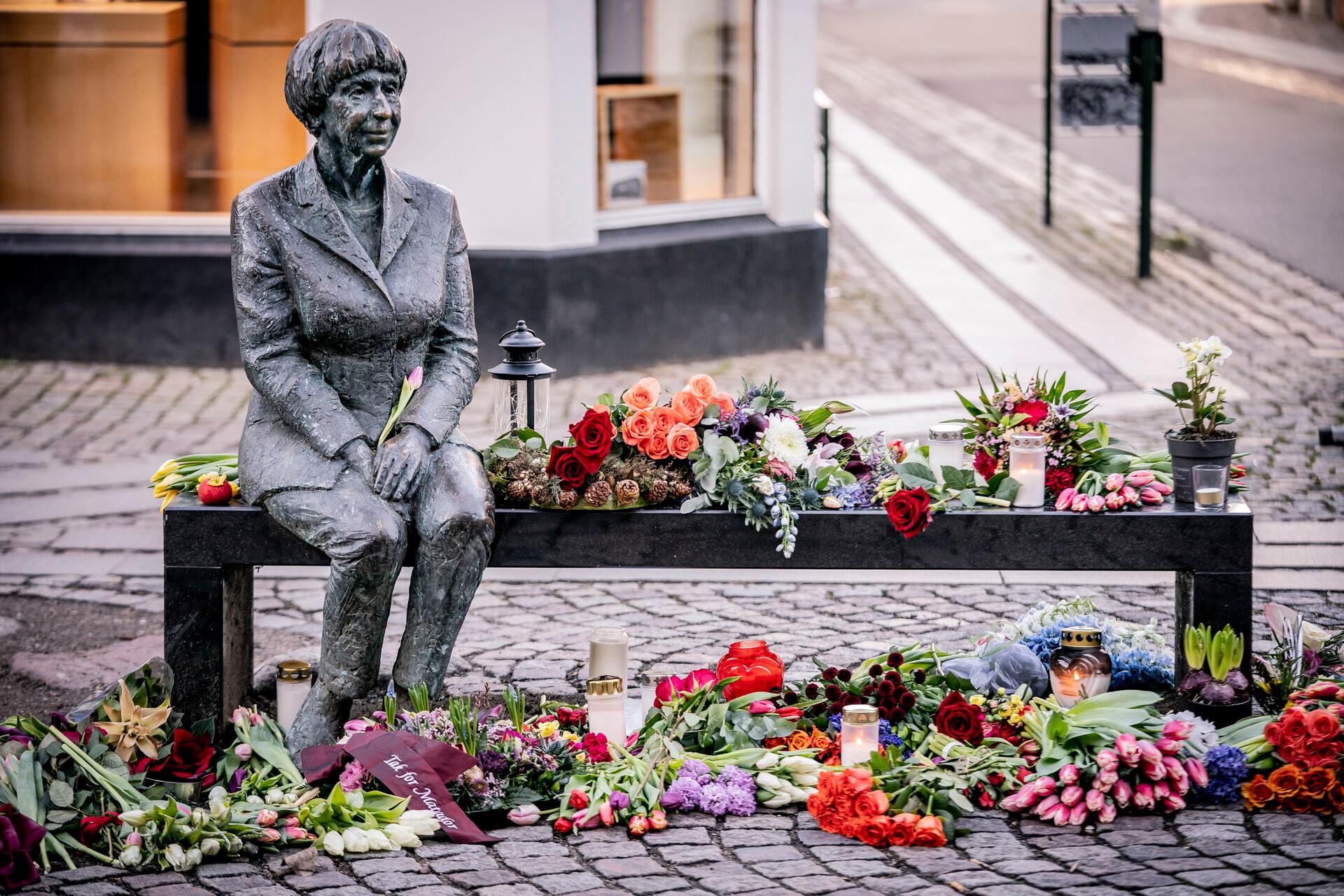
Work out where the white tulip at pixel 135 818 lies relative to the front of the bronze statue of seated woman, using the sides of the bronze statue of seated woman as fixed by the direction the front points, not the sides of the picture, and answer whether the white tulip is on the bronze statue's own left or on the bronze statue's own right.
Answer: on the bronze statue's own right

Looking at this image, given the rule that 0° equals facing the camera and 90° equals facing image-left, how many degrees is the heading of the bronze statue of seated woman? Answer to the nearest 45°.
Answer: approximately 315°

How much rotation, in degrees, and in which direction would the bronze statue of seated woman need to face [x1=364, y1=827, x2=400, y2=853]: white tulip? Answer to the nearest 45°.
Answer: approximately 45° to its right
